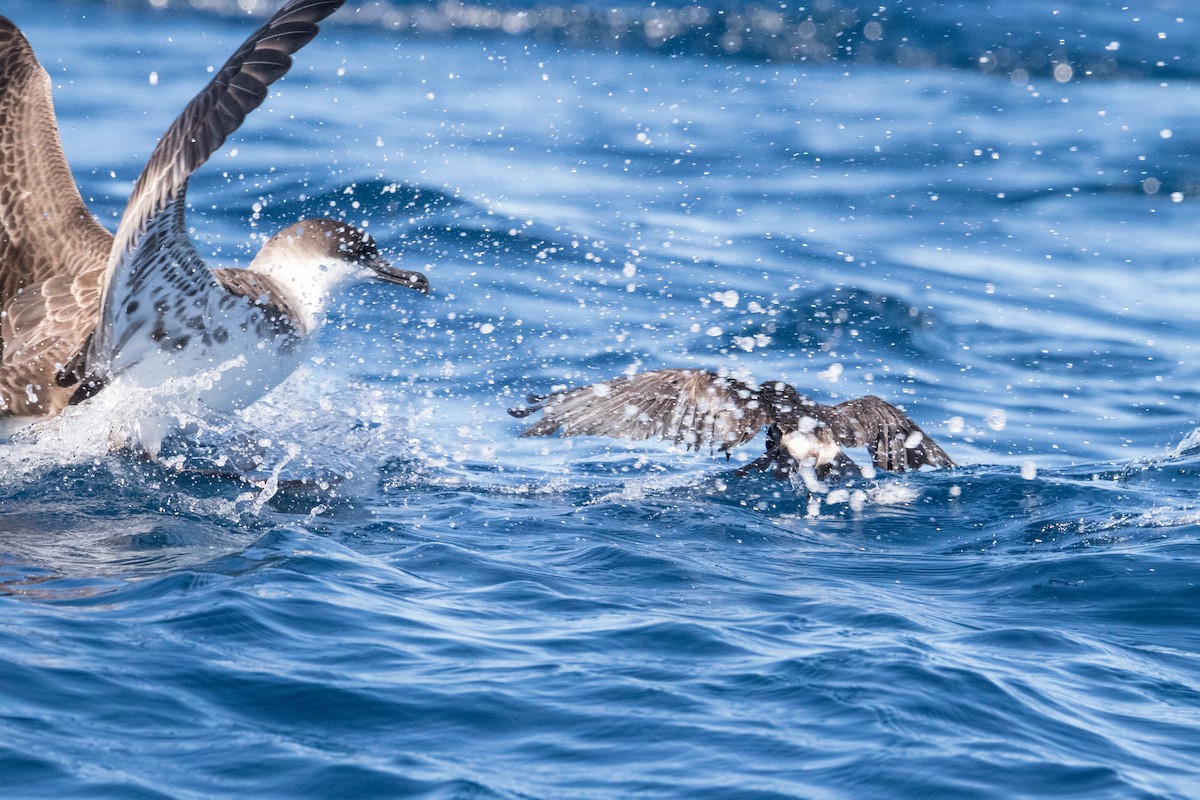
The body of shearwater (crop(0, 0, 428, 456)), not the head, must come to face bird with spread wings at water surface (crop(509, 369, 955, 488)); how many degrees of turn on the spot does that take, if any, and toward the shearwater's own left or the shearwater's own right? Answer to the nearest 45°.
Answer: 0° — it already faces it

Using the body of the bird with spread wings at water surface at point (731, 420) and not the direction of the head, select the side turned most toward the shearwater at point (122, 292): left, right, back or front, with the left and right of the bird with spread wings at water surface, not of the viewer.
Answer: left

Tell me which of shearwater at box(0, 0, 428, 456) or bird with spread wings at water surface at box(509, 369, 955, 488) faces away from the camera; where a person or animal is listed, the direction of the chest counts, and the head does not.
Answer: the bird with spread wings at water surface

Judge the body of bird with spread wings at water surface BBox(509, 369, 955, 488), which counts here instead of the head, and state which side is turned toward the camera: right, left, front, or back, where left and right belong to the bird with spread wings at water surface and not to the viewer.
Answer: back

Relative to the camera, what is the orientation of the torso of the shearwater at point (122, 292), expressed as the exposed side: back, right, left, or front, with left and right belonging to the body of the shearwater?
right

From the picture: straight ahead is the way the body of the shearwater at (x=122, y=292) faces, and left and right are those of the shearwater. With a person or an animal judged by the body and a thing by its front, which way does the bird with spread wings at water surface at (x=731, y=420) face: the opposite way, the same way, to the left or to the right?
to the left

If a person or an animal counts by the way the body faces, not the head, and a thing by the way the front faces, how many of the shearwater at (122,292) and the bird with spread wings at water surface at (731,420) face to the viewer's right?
1
